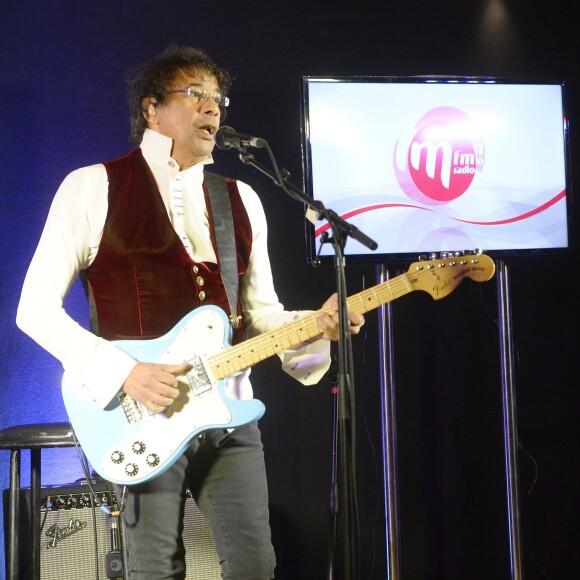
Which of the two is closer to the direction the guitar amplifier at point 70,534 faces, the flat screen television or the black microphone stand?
the black microphone stand

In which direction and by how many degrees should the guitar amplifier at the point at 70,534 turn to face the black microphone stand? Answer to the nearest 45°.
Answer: approximately 45° to its left

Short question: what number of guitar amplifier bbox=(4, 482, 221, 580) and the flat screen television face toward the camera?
2

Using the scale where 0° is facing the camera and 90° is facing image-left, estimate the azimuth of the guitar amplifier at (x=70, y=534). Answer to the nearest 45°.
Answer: approximately 0°

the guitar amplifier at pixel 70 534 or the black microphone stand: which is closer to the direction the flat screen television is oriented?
the black microphone stand

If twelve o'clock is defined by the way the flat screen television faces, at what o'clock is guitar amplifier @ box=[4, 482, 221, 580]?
The guitar amplifier is roughly at 2 o'clock from the flat screen television.

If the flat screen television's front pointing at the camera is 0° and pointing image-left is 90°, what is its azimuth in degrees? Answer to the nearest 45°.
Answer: approximately 0°

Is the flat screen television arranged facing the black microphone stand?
yes

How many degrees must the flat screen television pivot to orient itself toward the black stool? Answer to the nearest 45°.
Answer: approximately 45° to its right

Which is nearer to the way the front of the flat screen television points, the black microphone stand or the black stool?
the black microphone stand
